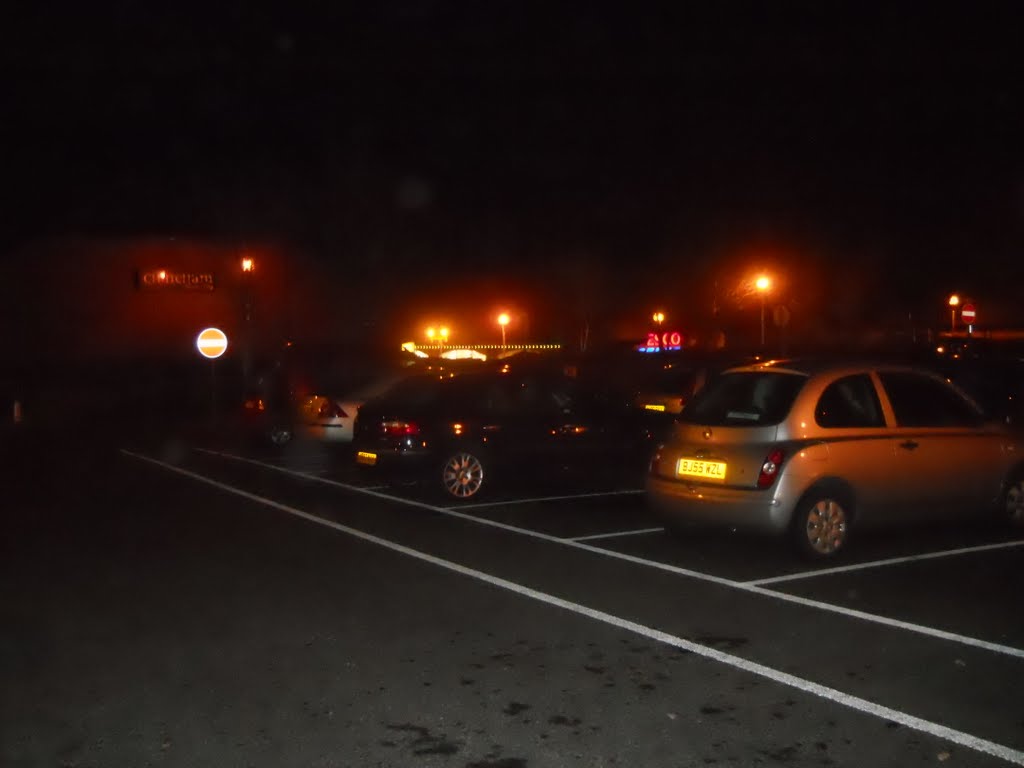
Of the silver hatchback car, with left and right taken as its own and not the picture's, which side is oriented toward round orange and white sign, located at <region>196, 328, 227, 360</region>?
left

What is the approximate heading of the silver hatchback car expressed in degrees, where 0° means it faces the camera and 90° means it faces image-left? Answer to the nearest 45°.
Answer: approximately 225°

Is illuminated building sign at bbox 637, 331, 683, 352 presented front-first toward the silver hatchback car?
yes

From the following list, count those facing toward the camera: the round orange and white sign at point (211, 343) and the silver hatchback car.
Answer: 1

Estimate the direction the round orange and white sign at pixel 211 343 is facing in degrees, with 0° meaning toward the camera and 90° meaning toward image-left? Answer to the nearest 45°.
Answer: approximately 0°

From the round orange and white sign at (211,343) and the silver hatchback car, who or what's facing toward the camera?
the round orange and white sign

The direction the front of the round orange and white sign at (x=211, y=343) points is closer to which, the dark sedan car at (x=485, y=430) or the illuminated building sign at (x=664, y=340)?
the dark sedan car

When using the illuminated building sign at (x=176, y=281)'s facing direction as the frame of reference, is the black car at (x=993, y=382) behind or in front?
in front

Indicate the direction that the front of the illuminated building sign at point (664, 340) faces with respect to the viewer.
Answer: facing the viewer

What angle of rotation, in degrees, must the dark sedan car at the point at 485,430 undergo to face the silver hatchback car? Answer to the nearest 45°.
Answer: approximately 90° to its right

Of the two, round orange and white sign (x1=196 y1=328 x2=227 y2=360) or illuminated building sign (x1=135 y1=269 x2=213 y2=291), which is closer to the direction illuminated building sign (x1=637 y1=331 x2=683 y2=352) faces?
the round orange and white sign

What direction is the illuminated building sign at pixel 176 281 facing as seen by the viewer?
toward the camera

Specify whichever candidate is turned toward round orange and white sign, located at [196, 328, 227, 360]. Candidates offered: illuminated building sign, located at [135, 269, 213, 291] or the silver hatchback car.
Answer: the illuminated building sign

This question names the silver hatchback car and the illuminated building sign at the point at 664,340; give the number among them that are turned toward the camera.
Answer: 1

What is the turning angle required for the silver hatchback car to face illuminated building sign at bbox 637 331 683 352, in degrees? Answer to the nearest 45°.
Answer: approximately 45° to its left

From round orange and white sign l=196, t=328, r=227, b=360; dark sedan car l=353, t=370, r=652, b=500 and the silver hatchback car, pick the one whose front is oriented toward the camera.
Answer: the round orange and white sign

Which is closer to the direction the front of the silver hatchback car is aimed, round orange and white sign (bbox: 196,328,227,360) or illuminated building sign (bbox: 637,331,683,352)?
the illuminated building sign

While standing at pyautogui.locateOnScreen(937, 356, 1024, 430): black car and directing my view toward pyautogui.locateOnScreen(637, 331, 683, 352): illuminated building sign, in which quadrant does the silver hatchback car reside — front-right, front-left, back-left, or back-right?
back-left

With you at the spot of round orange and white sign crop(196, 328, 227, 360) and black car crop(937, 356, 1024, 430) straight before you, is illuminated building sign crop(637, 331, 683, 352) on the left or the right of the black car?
left

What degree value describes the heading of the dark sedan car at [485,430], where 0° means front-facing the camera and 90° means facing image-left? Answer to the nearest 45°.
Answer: approximately 225°
